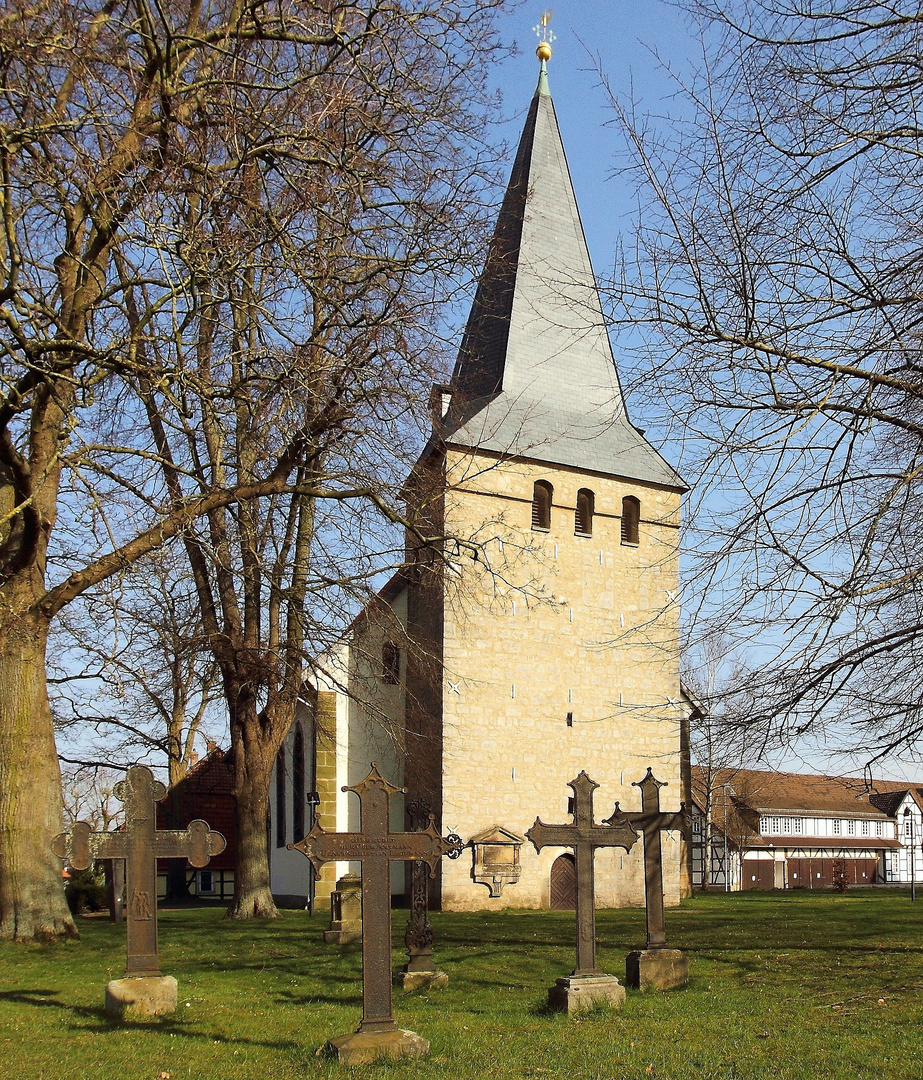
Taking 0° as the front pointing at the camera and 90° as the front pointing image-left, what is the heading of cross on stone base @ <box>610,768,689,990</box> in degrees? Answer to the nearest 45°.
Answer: approximately 0°

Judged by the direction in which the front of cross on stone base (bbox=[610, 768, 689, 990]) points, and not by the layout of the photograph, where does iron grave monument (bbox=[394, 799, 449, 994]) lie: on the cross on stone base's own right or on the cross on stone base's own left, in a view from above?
on the cross on stone base's own right

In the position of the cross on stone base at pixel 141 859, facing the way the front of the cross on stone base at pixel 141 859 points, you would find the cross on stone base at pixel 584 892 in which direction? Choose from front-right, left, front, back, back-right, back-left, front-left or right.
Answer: left

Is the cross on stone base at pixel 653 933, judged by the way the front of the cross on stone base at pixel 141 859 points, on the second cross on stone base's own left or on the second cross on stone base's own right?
on the second cross on stone base's own left

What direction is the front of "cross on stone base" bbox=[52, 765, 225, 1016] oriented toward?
toward the camera

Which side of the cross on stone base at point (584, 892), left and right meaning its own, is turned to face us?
front

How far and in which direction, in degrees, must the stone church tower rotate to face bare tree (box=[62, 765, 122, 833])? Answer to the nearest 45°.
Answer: approximately 135° to its right

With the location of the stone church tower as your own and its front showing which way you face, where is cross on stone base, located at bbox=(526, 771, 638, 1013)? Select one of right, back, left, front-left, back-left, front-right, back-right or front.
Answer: front

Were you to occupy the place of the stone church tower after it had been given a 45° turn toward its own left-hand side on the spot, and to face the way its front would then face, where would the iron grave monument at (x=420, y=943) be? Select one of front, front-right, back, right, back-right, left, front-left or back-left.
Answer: front-right

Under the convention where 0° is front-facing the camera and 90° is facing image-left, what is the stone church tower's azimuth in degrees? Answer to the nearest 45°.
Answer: approximately 0°

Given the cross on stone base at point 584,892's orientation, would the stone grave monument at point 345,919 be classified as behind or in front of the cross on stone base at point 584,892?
behind

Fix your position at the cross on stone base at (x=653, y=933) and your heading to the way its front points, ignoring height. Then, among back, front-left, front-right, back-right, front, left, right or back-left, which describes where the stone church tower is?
back

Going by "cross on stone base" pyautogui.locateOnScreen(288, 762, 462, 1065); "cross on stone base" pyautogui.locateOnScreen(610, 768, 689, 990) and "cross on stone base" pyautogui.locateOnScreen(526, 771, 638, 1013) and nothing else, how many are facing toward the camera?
3
